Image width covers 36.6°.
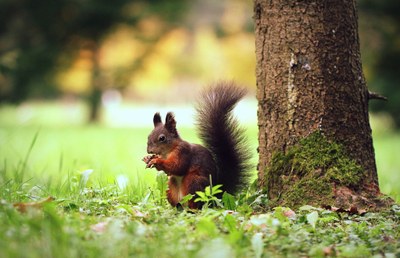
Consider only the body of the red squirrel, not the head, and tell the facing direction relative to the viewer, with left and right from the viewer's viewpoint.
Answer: facing to the left of the viewer

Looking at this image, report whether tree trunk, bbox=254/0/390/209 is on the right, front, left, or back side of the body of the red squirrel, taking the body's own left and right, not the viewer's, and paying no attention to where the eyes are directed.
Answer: back
